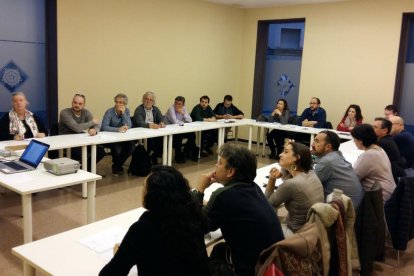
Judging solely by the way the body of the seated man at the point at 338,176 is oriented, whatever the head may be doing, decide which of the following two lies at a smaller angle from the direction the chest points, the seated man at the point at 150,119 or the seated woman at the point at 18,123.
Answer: the seated woman

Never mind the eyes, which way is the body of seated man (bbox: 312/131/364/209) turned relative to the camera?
to the viewer's left

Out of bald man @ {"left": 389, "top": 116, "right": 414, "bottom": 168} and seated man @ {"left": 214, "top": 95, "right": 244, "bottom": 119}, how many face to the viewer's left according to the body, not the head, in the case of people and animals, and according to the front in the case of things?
1

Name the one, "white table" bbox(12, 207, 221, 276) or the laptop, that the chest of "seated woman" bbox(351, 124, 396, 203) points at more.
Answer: the laptop

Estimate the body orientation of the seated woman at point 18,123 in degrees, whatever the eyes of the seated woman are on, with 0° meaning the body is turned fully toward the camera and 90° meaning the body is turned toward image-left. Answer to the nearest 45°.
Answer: approximately 0°

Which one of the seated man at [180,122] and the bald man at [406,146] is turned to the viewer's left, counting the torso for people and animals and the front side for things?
the bald man

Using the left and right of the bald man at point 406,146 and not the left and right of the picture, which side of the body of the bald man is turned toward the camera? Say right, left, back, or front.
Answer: left

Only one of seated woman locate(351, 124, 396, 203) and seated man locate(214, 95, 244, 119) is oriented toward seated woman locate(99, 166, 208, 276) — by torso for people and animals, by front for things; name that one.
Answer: the seated man

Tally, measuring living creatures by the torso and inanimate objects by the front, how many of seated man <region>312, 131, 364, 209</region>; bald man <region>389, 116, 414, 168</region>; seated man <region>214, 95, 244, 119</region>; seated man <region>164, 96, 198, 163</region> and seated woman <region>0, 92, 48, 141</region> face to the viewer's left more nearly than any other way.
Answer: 2

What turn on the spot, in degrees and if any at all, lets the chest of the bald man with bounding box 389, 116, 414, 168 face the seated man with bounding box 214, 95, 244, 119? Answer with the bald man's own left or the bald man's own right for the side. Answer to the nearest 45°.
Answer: approximately 45° to the bald man's own right

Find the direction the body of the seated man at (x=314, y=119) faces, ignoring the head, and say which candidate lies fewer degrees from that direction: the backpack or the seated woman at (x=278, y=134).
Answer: the backpack
